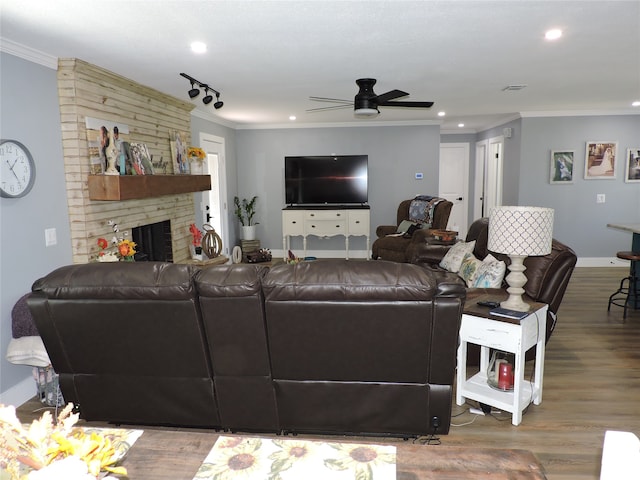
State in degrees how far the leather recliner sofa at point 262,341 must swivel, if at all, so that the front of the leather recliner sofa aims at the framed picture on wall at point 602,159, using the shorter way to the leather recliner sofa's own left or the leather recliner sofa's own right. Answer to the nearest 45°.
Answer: approximately 45° to the leather recliner sofa's own right

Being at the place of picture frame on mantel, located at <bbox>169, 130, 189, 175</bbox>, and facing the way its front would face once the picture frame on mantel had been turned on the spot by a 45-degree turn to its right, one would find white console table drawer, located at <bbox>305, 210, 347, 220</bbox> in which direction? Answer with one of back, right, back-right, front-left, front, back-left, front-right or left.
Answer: back-left

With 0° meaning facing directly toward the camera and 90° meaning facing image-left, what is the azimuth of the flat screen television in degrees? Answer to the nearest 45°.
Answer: approximately 0°

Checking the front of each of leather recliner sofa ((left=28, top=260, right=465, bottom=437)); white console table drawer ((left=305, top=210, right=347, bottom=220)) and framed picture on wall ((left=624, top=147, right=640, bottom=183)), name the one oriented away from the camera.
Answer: the leather recliner sofa

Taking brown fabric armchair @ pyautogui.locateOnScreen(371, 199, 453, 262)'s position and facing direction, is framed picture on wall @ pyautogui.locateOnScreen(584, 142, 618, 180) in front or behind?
behind

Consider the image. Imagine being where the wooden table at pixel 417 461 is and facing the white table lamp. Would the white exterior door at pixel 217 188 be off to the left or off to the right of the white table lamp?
left

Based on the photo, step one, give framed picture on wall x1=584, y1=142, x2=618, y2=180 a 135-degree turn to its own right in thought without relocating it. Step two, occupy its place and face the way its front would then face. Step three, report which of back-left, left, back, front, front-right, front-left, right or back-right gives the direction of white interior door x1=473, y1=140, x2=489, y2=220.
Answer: front

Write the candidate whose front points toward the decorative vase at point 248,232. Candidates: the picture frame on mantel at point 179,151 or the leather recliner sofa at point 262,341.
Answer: the leather recliner sofa

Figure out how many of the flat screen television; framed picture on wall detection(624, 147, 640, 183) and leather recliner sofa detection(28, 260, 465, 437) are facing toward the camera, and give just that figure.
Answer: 2

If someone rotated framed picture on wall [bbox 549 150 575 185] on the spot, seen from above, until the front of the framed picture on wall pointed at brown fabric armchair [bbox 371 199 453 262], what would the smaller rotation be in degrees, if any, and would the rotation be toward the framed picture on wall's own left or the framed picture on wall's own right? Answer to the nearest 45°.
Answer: approximately 45° to the framed picture on wall's own right

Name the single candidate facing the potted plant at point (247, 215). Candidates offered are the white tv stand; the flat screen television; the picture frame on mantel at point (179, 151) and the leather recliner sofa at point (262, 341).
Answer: the leather recliner sofa

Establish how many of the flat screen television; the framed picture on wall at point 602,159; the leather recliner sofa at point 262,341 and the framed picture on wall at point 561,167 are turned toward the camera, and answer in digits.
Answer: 3

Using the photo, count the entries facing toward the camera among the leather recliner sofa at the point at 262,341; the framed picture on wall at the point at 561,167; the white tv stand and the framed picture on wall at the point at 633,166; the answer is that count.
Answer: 3
